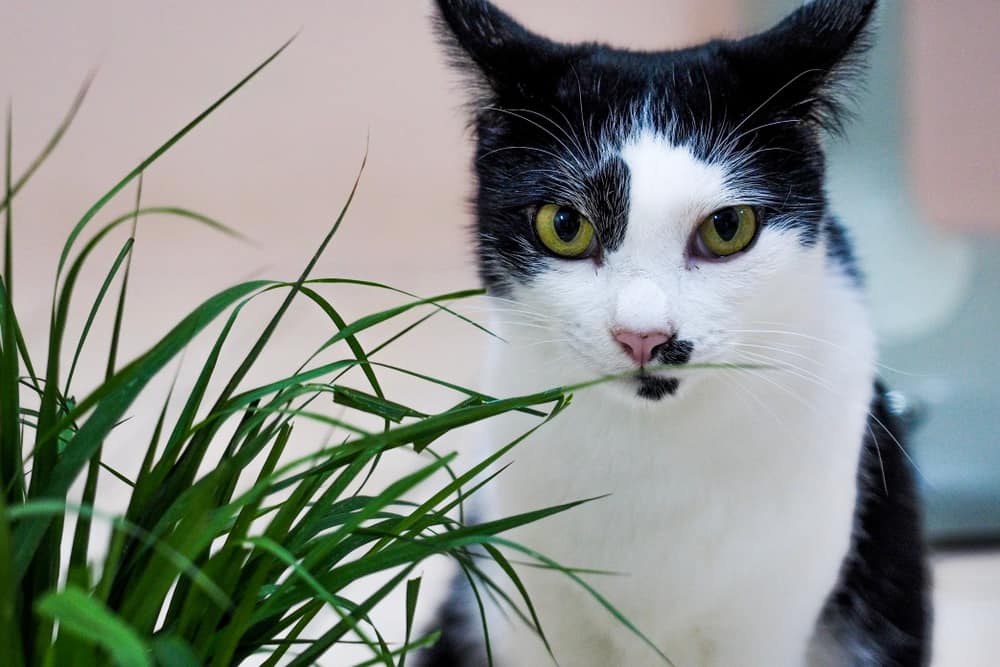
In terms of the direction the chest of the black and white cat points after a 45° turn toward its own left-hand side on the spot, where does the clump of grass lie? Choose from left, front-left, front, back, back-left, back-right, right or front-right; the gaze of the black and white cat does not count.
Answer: right

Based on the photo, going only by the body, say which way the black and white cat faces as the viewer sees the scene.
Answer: toward the camera
